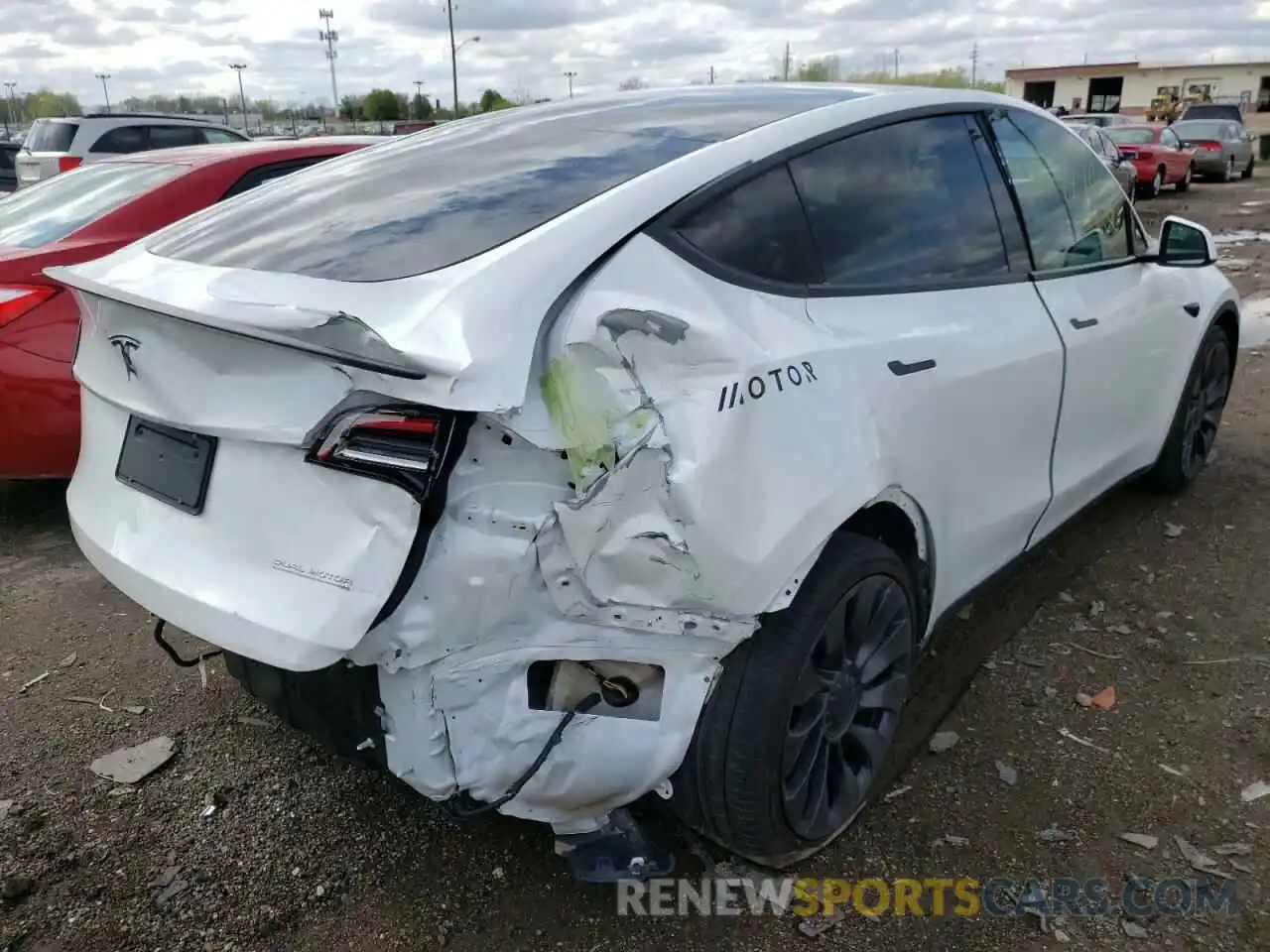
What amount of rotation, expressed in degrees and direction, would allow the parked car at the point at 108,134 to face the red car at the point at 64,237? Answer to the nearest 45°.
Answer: approximately 135° to its right

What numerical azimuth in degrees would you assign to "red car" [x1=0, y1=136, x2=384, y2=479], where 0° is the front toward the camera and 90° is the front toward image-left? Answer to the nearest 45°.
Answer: approximately 225°

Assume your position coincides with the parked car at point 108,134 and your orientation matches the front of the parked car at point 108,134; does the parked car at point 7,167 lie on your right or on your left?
on your left

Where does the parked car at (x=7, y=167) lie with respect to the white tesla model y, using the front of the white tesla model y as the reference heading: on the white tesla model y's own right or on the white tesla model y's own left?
on the white tesla model y's own left

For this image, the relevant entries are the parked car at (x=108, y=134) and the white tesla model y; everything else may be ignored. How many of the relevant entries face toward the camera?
0

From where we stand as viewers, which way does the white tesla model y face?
facing away from the viewer and to the right of the viewer

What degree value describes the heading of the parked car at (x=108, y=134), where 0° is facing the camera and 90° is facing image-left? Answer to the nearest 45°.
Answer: approximately 225°

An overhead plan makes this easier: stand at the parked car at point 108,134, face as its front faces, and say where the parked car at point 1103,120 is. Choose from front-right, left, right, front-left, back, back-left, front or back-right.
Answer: front-right

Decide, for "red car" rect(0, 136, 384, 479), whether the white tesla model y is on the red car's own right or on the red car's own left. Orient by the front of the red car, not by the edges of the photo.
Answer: on the red car's own right
